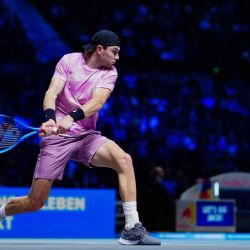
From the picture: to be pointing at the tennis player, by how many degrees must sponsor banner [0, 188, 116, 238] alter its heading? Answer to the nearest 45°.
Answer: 0° — it already faces them

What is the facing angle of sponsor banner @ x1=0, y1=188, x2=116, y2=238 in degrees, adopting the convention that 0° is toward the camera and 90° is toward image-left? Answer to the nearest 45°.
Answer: approximately 0°
